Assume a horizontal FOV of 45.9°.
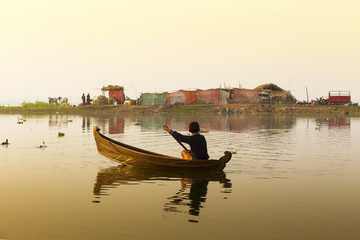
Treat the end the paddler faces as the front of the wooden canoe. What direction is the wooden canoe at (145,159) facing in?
to the viewer's left
